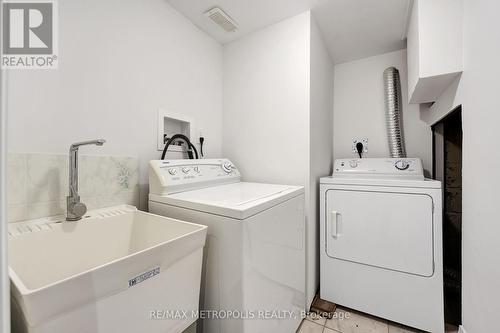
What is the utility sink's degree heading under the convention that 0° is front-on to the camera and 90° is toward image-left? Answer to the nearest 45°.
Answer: approximately 315°

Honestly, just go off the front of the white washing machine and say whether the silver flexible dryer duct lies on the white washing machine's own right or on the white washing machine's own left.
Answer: on the white washing machine's own left

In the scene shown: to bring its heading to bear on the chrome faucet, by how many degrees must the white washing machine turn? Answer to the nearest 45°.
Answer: approximately 135° to its right

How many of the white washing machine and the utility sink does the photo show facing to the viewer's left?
0

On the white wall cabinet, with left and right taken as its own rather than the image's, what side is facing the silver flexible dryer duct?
right

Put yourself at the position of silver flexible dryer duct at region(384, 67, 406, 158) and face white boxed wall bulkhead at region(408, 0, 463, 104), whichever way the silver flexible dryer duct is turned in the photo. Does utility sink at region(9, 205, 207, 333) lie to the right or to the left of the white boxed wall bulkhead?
right

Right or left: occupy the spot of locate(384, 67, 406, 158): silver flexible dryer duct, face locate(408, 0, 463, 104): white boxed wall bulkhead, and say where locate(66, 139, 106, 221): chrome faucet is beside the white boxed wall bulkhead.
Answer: right
